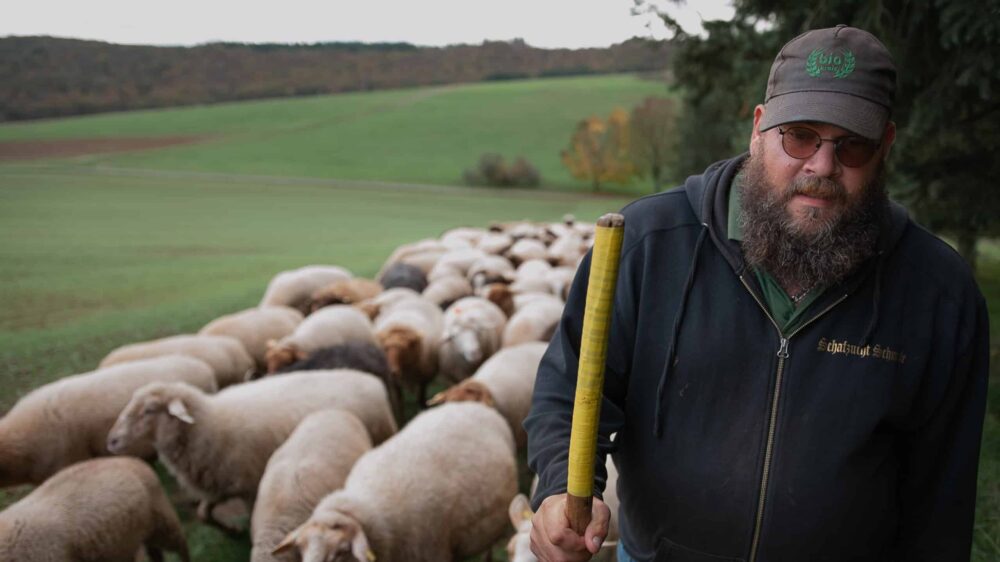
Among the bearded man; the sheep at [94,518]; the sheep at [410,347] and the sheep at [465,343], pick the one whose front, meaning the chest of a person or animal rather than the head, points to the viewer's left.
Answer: the sheep at [94,518]

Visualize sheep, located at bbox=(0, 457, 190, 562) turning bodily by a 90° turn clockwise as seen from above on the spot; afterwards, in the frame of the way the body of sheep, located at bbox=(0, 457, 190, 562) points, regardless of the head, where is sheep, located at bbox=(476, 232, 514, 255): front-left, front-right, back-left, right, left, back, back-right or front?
front-right

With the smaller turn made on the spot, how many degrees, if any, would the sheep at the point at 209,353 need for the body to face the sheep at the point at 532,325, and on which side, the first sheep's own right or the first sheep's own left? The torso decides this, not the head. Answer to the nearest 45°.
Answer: approximately 180°

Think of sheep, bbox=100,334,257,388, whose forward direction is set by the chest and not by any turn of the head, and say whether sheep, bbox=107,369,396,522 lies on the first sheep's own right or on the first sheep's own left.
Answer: on the first sheep's own left

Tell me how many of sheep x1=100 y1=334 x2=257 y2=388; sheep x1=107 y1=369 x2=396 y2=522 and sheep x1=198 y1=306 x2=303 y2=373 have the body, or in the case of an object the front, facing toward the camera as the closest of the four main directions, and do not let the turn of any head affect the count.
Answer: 0

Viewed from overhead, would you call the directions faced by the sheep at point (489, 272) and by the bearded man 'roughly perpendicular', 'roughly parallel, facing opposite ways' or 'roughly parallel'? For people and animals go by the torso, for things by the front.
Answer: roughly parallel

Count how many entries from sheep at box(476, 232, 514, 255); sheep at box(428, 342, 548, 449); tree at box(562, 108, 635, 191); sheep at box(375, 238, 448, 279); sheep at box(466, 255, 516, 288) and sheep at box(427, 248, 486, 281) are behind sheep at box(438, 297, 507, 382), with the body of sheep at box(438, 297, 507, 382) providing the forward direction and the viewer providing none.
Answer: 5

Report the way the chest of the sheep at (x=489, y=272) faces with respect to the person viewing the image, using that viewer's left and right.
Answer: facing the viewer and to the left of the viewer

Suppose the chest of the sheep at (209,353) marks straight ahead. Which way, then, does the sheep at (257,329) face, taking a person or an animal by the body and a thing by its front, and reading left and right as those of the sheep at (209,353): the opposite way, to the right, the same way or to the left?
the same way

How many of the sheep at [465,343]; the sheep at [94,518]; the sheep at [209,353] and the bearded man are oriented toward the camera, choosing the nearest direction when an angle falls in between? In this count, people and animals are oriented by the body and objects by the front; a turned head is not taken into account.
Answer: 2

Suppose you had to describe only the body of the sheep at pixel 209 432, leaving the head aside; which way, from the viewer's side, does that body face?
to the viewer's left

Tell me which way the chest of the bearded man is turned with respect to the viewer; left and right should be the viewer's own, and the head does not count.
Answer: facing the viewer

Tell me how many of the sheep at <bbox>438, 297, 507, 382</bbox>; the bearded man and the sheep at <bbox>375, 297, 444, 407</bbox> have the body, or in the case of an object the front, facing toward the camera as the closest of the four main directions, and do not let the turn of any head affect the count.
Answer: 3

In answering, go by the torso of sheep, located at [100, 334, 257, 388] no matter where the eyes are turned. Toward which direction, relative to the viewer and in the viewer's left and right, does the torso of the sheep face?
facing to the left of the viewer

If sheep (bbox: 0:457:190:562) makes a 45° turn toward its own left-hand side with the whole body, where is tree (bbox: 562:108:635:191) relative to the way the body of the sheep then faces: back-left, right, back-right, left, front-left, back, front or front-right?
back

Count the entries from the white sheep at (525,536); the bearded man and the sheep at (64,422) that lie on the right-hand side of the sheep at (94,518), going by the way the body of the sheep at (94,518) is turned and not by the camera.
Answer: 1
